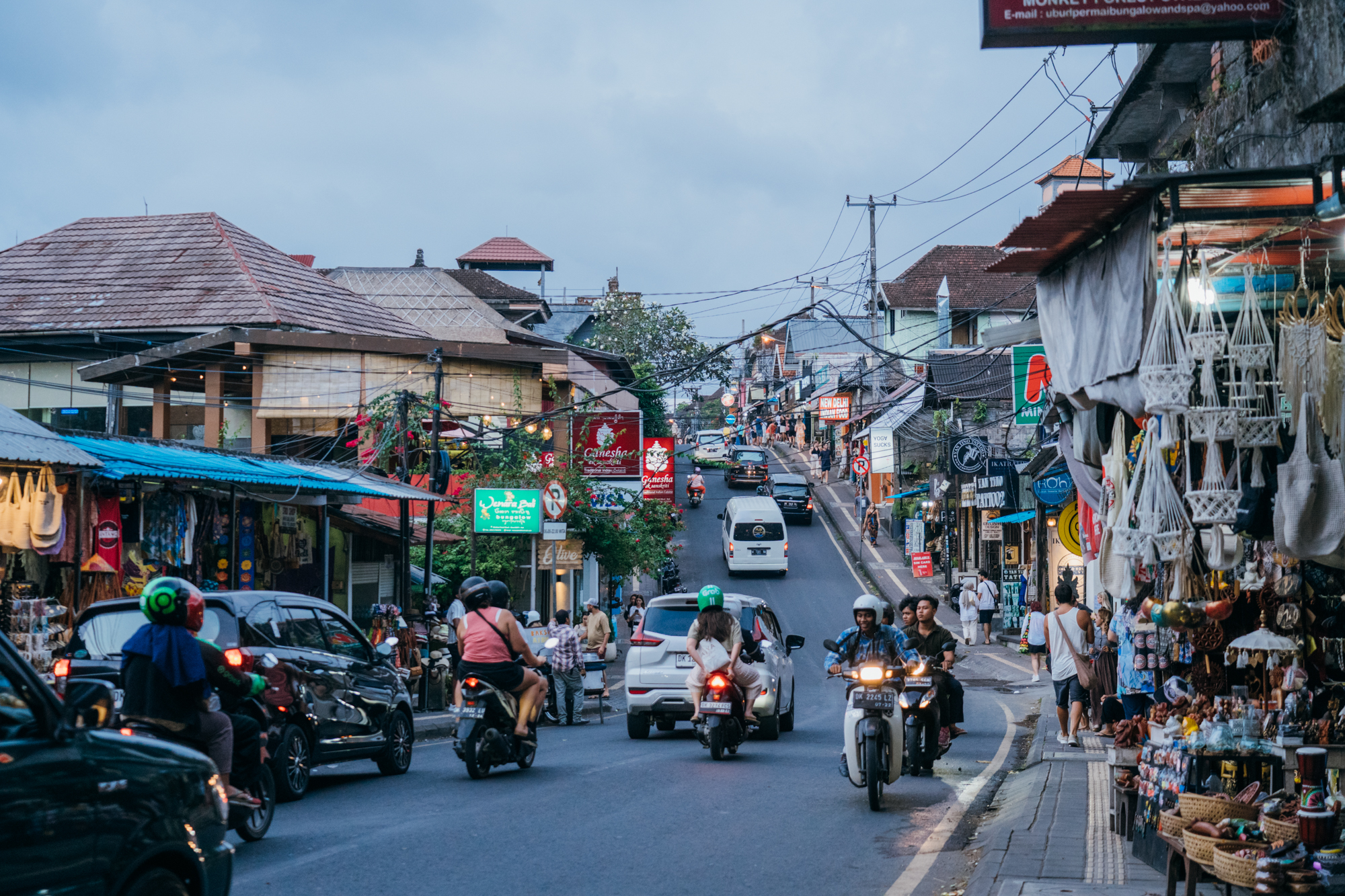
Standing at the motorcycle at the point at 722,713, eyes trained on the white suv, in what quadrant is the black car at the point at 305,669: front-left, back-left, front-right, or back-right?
back-left

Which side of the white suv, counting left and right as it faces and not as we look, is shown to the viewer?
back

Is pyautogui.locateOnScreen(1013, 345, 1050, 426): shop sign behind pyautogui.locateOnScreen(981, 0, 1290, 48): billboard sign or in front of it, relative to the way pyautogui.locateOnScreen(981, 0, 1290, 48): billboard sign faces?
behind

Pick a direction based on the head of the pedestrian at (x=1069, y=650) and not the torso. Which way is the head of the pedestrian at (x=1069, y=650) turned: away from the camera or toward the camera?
away from the camera

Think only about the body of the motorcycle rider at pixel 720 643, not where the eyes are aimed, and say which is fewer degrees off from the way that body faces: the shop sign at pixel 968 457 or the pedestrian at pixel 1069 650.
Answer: the shop sign

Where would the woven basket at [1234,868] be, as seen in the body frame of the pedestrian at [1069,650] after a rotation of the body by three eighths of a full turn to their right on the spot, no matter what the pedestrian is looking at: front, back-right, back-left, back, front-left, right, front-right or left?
front-right

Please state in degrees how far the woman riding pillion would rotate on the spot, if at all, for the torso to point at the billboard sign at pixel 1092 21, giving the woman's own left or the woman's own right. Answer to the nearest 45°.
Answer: approximately 90° to the woman's own right

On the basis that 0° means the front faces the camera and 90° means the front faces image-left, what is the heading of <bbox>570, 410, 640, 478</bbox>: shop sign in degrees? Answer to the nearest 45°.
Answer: approximately 0°

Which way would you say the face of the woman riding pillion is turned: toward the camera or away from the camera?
away from the camera

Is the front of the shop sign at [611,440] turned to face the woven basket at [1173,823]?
yes

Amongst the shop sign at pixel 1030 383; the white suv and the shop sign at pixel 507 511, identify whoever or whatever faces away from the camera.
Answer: the white suv
